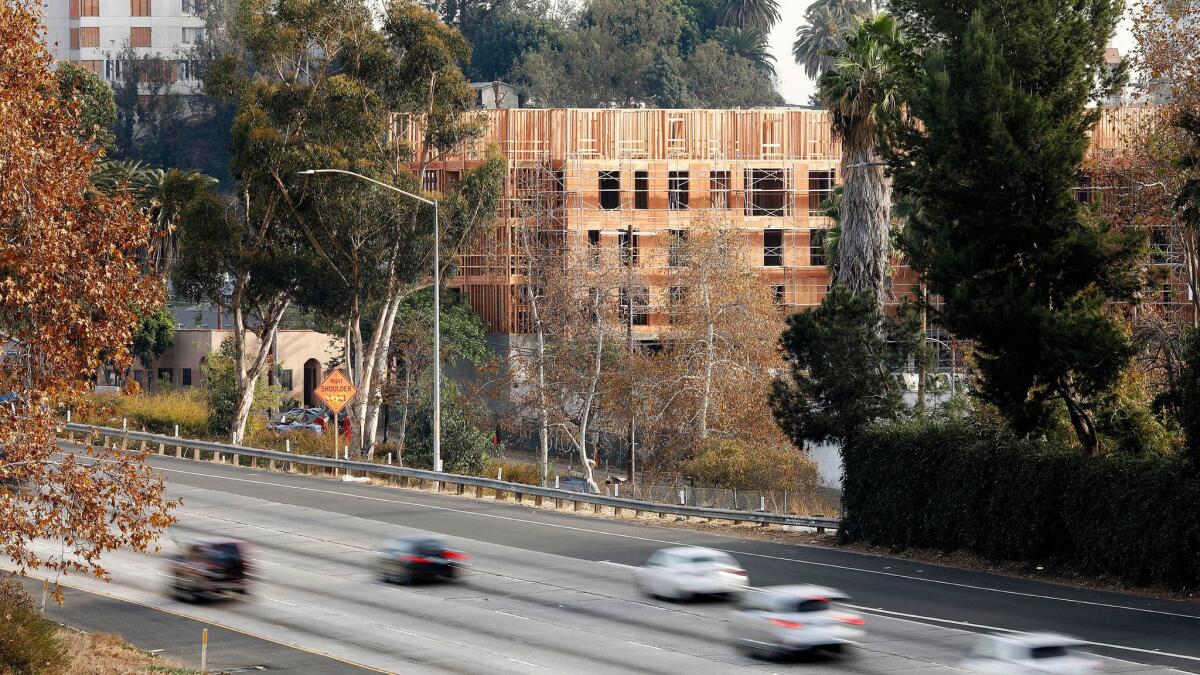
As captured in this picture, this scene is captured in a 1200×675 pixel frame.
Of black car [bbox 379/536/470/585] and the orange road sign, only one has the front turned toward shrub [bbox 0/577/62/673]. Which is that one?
the orange road sign

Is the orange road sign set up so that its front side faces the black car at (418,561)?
yes

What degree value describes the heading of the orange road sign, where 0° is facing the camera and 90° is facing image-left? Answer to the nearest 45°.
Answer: approximately 0°

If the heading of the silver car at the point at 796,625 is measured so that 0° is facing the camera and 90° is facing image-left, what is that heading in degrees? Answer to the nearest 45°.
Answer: approximately 135°

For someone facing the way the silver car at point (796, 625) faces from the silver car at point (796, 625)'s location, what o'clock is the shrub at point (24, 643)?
The shrub is roughly at 10 o'clock from the silver car.

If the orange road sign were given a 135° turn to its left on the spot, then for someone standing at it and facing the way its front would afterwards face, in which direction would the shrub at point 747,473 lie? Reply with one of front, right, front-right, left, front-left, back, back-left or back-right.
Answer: front-right

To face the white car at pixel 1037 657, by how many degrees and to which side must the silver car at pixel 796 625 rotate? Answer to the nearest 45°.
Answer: approximately 180°

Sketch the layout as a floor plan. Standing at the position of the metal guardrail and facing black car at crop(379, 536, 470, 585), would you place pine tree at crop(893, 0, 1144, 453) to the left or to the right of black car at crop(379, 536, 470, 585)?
left

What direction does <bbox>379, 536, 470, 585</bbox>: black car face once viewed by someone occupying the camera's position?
facing away from the viewer and to the left of the viewer

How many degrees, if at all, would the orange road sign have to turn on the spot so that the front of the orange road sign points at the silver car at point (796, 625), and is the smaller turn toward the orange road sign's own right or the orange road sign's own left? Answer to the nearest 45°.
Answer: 0° — it already faces it

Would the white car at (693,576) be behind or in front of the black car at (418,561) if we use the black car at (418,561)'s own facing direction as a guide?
behind
